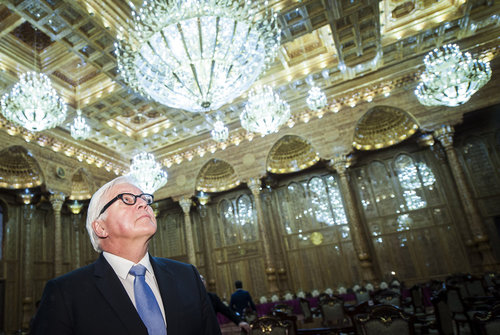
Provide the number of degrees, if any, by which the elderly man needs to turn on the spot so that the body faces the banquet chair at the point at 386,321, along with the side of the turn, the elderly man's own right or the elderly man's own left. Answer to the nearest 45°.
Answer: approximately 90° to the elderly man's own left

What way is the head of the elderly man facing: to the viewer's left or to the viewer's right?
to the viewer's right

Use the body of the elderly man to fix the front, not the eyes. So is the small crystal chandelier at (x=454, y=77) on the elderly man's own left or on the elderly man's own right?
on the elderly man's own left

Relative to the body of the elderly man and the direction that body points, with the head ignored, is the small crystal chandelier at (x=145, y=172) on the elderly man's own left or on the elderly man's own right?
on the elderly man's own left

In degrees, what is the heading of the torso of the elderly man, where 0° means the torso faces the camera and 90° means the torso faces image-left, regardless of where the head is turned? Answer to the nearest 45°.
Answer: approximately 315°
